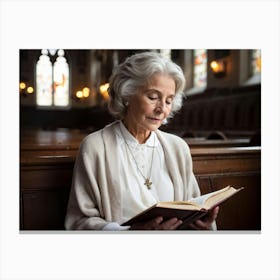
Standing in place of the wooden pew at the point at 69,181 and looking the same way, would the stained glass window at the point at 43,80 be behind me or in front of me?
behind

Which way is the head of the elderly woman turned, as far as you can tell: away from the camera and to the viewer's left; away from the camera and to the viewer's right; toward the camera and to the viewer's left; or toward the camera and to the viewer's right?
toward the camera and to the viewer's right

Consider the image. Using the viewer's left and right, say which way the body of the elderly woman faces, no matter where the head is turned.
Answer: facing the viewer and to the right of the viewer
